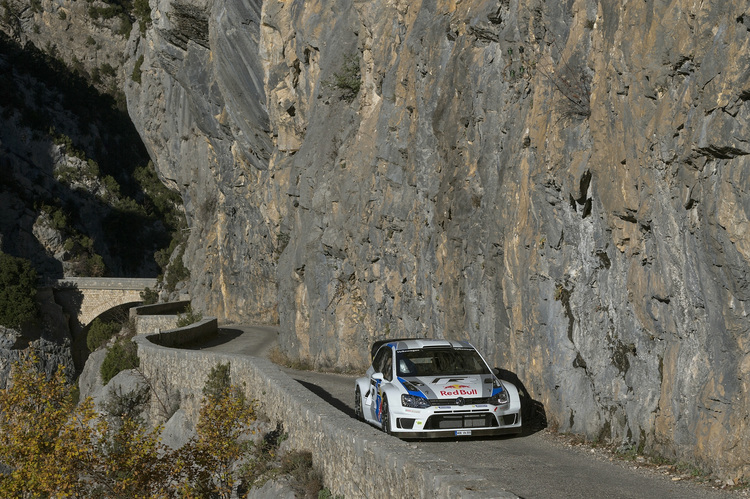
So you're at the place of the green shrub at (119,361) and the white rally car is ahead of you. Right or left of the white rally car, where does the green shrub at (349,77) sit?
left

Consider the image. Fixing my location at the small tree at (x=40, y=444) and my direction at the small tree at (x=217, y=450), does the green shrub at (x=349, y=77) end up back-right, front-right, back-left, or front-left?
front-left

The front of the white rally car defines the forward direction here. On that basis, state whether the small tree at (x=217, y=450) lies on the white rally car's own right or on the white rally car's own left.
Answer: on the white rally car's own right

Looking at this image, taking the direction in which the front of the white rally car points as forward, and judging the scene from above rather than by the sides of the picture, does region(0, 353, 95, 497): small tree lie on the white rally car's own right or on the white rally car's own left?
on the white rally car's own right

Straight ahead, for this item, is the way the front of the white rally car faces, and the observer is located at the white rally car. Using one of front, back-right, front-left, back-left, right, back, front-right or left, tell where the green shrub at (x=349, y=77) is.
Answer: back

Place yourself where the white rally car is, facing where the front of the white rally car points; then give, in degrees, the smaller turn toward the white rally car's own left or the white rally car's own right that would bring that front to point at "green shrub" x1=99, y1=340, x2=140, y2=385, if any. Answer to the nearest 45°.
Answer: approximately 135° to the white rally car's own right

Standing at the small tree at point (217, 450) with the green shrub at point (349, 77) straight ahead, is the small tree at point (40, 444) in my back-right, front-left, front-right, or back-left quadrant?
back-left

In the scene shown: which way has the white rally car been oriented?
toward the camera
